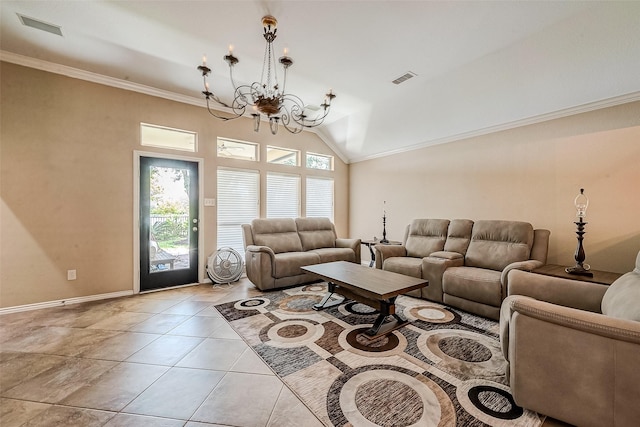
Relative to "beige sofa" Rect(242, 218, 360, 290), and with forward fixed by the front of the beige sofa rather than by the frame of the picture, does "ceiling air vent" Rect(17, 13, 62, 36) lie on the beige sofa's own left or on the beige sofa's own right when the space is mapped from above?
on the beige sofa's own right

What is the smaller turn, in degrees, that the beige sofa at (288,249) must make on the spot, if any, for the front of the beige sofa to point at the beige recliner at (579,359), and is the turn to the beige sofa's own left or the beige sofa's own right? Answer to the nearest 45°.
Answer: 0° — it already faces it

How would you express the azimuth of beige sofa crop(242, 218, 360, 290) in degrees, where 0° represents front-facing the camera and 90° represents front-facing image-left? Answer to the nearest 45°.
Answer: approximately 315°

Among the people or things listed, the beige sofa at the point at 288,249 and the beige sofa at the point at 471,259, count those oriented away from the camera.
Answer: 0

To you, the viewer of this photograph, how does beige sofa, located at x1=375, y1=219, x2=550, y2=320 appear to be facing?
facing the viewer and to the left of the viewer

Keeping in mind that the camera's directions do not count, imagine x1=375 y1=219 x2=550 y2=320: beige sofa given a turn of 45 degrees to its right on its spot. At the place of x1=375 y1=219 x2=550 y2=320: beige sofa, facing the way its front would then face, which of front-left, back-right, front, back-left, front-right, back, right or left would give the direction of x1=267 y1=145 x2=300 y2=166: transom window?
front

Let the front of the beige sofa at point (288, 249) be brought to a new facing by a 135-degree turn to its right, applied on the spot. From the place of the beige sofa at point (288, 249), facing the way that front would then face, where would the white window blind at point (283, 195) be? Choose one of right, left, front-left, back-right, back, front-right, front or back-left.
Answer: right

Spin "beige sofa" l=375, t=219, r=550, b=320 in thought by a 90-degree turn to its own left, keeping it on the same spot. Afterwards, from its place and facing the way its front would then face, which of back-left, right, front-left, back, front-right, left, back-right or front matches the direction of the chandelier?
right

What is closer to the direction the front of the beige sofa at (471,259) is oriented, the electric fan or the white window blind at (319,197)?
the electric fan
